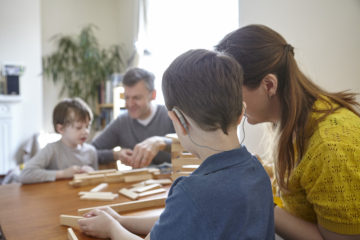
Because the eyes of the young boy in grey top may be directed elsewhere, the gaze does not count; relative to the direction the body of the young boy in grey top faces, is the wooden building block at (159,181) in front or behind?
in front

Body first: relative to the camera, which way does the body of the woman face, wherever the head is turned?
to the viewer's left

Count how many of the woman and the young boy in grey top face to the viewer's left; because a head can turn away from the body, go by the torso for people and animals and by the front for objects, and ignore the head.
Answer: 1

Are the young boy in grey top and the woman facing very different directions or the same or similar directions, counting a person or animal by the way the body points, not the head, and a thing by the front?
very different directions

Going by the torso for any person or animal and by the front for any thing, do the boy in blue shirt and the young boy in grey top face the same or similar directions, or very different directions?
very different directions

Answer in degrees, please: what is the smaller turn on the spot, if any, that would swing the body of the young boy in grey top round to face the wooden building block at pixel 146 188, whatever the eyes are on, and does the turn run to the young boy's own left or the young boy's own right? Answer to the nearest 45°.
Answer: approximately 45° to the young boy's own right
